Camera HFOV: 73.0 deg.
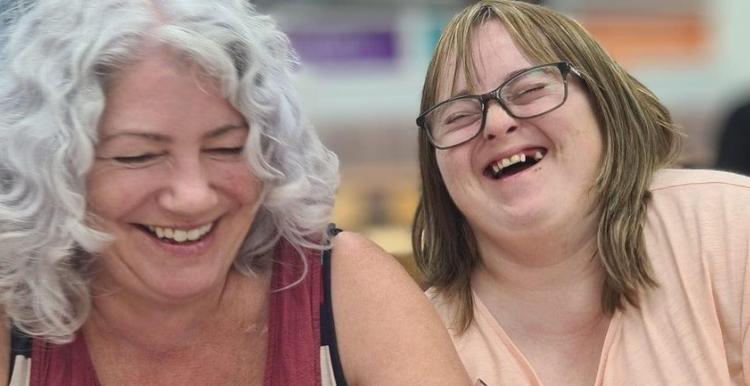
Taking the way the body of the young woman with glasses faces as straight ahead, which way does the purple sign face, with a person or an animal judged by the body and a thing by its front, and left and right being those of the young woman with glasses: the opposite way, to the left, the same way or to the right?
the same way

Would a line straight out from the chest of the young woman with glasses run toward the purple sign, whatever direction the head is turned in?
no

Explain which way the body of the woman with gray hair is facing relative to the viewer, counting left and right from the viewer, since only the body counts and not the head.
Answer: facing the viewer

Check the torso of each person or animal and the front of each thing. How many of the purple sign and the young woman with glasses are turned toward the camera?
2

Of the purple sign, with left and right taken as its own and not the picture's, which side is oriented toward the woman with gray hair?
front

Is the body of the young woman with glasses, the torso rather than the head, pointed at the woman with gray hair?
no

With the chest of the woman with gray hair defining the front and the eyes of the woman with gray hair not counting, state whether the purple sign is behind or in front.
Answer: behind

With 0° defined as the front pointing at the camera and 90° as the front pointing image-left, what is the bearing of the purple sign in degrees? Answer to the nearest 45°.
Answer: approximately 0°

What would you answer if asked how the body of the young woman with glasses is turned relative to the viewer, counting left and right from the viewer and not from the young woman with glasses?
facing the viewer

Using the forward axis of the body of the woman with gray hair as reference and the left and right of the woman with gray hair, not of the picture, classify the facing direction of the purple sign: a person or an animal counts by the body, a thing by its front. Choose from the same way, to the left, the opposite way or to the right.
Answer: the same way

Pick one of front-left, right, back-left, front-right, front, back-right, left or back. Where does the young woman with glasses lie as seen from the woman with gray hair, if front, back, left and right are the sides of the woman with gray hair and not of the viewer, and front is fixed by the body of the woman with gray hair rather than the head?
left

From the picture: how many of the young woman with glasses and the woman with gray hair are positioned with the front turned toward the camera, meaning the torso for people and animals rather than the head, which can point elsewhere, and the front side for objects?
2

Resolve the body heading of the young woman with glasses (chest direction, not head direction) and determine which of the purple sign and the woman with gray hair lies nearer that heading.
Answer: the woman with gray hair

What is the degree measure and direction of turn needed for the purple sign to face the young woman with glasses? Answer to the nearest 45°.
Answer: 0° — it already faces them
